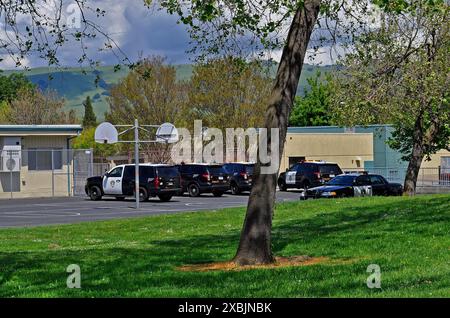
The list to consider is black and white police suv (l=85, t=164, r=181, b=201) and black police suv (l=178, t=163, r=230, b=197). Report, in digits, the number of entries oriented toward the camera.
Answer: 0

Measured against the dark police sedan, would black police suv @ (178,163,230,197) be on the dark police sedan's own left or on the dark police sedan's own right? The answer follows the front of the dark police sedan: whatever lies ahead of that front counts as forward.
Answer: on the dark police sedan's own right

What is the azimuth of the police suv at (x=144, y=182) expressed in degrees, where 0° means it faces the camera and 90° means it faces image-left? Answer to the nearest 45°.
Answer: approximately 135°

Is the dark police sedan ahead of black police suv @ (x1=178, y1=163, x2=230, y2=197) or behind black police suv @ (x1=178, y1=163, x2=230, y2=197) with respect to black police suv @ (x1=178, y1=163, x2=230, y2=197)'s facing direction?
behind

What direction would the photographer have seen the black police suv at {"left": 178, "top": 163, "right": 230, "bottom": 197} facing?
facing away from the viewer and to the left of the viewer
